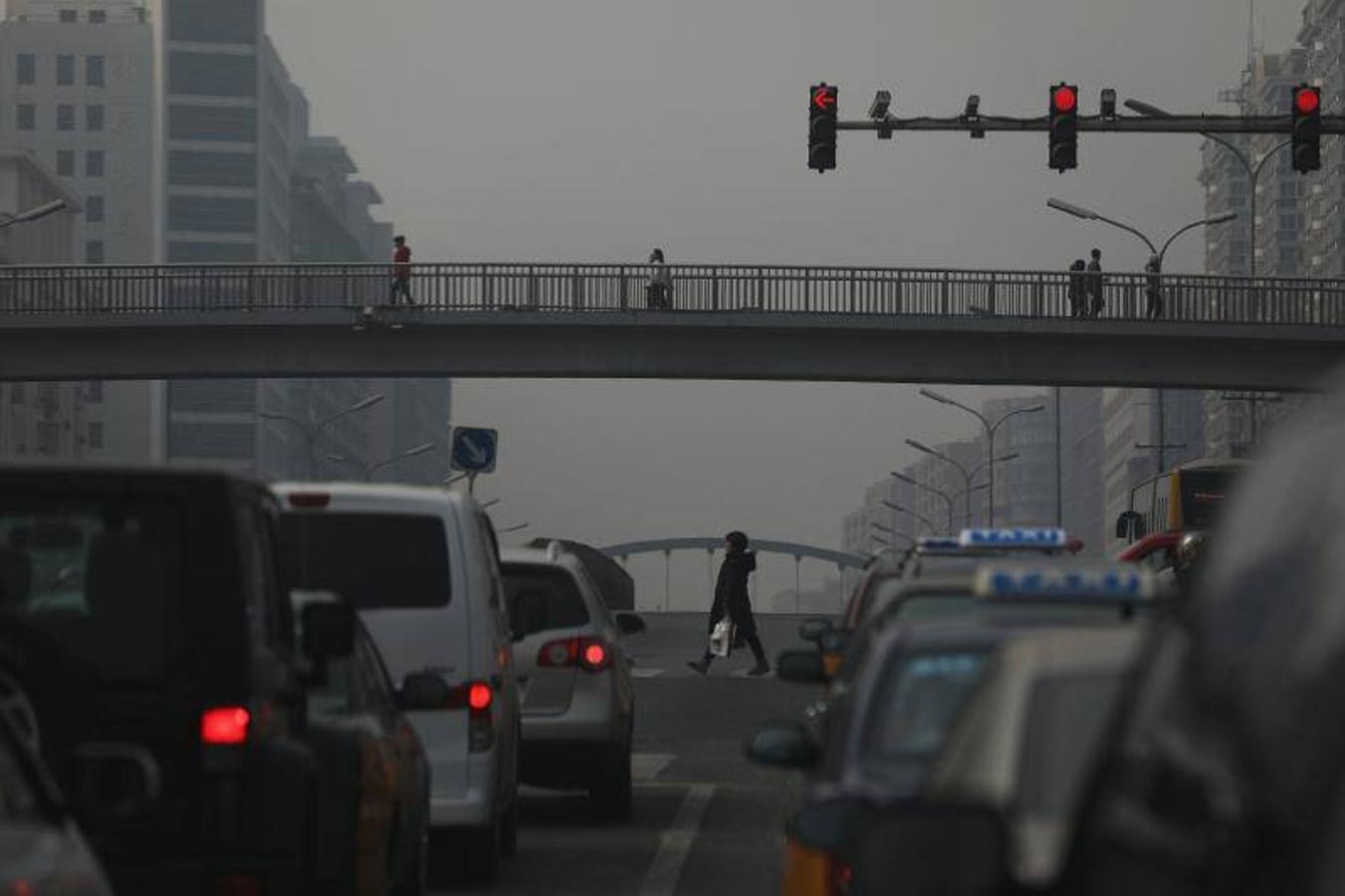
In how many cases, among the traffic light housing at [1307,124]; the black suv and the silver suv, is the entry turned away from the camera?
2

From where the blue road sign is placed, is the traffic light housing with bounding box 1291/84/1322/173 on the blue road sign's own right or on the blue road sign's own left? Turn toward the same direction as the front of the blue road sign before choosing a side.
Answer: on the blue road sign's own left

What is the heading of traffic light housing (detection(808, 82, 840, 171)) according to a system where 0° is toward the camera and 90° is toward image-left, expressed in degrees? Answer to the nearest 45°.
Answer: approximately 0°

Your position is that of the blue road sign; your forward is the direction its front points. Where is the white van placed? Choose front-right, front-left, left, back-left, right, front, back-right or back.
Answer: front

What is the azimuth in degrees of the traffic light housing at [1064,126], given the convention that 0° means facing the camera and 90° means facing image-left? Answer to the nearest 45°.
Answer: approximately 0°

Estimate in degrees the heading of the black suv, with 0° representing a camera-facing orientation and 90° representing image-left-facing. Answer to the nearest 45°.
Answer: approximately 180°

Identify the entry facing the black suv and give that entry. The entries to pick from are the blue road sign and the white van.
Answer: the blue road sign

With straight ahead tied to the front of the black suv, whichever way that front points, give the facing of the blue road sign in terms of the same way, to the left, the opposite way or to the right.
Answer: the opposite way

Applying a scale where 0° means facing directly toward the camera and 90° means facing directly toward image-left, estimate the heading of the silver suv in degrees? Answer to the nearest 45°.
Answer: approximately 180°

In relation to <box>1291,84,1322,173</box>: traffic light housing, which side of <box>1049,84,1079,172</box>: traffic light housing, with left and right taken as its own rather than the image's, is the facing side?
left

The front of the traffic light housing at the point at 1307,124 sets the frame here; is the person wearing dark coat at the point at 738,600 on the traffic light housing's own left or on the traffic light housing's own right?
on the traffic light housing's own right

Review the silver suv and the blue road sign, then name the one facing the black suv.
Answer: the blue road sign

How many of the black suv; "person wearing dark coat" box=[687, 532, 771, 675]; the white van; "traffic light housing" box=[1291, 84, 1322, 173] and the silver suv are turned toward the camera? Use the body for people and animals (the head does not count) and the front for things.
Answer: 1

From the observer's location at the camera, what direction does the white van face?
facing away from the viewer

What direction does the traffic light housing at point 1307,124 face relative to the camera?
toward the camera
